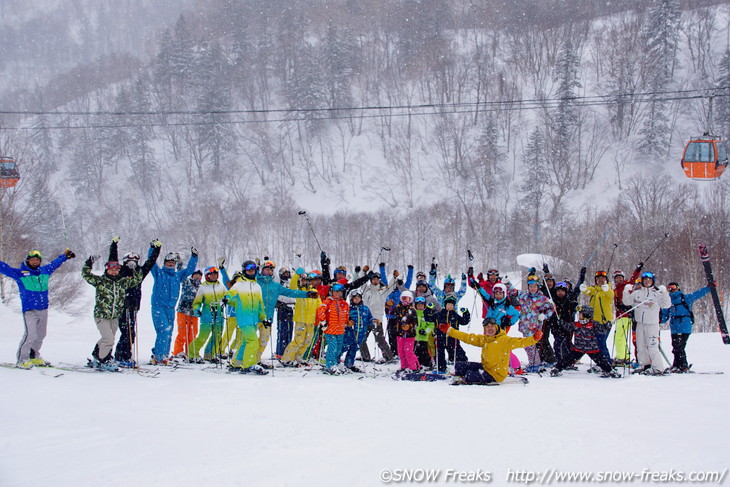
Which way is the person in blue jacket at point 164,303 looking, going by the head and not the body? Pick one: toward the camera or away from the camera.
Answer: toward the camera

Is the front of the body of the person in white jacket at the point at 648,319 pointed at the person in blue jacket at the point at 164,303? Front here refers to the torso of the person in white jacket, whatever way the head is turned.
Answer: no

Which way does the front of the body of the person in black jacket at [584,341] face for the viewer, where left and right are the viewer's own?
facing the viewer

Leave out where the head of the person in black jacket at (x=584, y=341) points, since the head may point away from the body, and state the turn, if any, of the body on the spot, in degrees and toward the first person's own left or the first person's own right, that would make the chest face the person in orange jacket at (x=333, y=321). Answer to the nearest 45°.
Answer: approximately 45° to the first person's own right

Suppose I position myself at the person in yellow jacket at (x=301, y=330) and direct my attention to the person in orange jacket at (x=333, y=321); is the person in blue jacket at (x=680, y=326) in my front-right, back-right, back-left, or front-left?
front-left

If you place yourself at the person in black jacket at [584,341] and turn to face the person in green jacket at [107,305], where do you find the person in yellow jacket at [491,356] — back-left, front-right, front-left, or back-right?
front-left

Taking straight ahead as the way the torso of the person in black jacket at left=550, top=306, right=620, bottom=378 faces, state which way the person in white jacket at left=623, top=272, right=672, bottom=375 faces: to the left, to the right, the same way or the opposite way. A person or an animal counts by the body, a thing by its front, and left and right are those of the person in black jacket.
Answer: the same way

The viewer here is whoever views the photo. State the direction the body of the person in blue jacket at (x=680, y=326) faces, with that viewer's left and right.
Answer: facing the viewer and to the left of the viewer

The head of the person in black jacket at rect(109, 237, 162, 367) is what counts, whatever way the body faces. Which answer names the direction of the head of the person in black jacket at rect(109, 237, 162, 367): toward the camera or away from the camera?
toward the camera

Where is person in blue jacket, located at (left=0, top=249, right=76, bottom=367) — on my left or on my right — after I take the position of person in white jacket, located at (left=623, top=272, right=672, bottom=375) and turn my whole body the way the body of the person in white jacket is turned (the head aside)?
on my right

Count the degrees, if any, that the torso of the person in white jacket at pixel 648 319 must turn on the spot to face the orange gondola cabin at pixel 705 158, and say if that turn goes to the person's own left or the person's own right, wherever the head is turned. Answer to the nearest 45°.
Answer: approximately 180°

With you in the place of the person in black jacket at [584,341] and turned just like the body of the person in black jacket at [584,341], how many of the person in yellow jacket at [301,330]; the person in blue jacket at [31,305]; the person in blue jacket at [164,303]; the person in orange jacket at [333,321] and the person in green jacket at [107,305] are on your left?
0

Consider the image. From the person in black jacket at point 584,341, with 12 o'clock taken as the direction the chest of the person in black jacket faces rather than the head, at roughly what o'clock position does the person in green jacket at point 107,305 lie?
The person in green jacket is roughly at 2 o'clock from the person in black jacket.

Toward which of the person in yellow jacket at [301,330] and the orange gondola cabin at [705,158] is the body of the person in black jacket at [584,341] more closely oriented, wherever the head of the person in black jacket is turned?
the person in yellow jacket

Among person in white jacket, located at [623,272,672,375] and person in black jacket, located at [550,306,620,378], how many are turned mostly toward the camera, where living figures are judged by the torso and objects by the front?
2

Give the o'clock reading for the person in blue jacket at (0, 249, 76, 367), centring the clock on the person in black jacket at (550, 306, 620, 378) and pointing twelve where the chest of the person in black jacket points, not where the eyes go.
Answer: The person in blue jacket is roughly at 2 o'clock from the person in black jacket.
